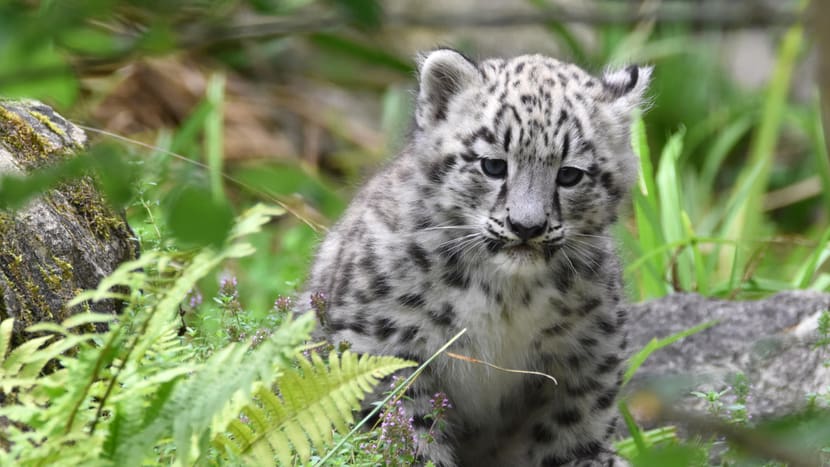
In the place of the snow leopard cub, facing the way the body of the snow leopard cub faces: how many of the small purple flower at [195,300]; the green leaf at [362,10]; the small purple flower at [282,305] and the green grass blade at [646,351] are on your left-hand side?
1

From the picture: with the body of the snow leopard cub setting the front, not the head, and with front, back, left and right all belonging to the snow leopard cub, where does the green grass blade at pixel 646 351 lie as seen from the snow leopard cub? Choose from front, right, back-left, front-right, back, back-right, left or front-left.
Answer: left

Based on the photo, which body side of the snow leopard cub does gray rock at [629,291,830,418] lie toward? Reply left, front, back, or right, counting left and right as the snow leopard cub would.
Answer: left

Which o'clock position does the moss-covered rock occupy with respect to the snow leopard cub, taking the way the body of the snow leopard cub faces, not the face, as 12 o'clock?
The moss-covered rock is roughly at 4 o'clock from the snow leopard cub.

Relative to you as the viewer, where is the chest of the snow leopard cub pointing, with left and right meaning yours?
facing the viewer and to the right of the viewer

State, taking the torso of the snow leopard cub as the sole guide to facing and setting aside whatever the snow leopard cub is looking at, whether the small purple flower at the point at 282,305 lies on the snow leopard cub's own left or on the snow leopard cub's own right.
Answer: on the snow leopard cub's own right
